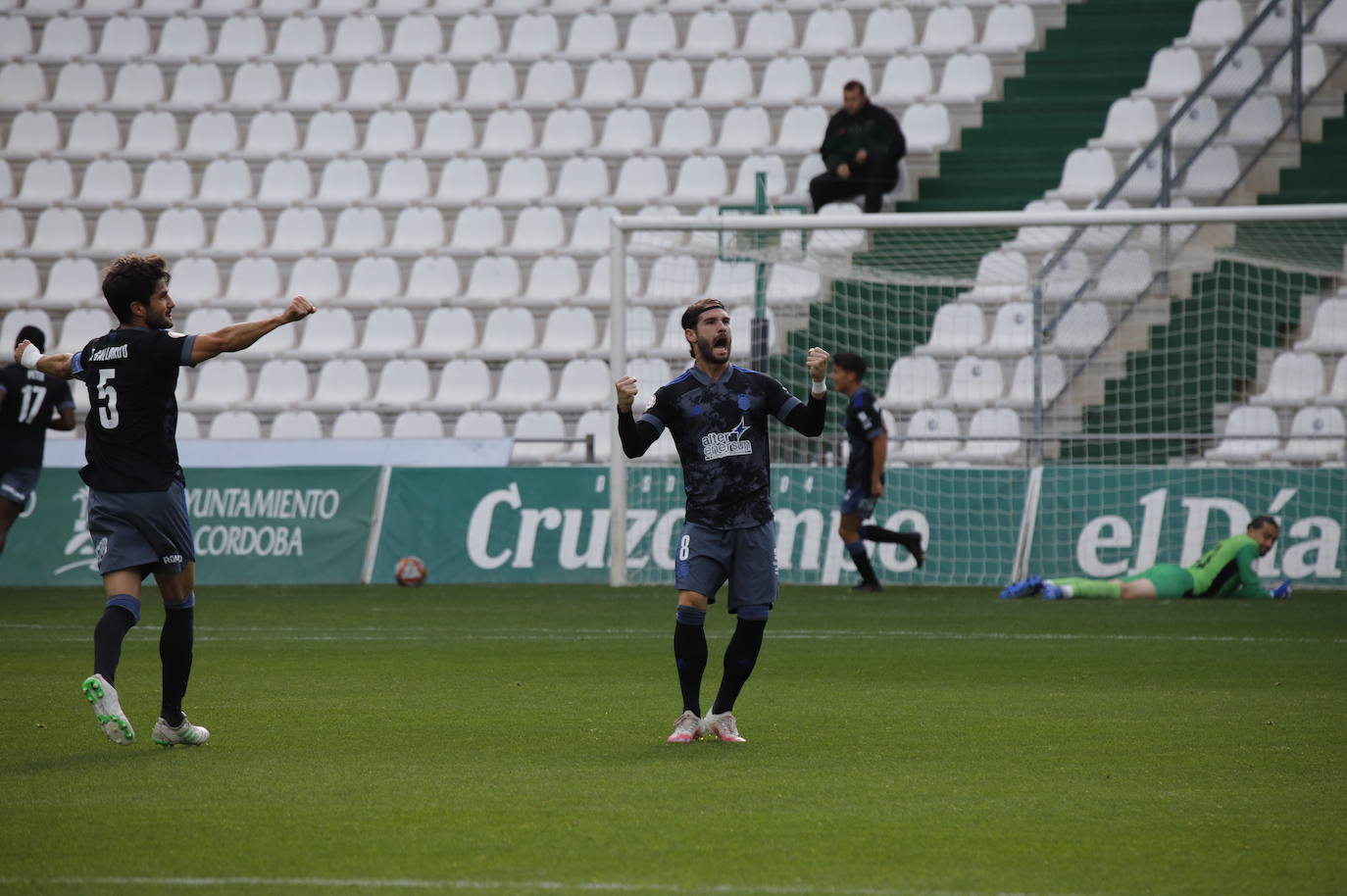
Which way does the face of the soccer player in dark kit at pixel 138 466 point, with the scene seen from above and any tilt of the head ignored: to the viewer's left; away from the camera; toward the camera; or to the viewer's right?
to the viewer's right

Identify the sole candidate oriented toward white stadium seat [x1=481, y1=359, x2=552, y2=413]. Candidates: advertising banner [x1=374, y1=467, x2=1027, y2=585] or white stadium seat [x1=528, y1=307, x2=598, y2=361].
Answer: white stadium seat [x1=528, y1=307, x2=598, y2=361]

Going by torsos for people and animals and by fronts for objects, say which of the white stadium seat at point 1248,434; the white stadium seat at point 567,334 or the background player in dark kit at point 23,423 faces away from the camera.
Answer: the background player in dark kit

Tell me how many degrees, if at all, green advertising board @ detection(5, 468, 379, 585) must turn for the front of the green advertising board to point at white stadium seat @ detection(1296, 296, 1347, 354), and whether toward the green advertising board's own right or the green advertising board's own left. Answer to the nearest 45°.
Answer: approximately 90° to the green advertising board's own left

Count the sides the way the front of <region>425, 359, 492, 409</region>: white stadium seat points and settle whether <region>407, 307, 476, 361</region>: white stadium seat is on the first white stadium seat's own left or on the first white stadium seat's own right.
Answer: on the first white stadium seat's own right

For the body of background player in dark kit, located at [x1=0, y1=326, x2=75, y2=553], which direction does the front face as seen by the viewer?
away from the camera

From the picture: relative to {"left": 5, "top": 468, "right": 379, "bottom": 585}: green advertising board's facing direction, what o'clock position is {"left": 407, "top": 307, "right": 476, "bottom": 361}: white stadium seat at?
The white stadium seat is roughly at 7 o'clock from the green advertising board.

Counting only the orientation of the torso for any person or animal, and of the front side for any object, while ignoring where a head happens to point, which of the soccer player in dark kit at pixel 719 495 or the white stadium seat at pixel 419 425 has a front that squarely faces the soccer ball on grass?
the white stadium seat

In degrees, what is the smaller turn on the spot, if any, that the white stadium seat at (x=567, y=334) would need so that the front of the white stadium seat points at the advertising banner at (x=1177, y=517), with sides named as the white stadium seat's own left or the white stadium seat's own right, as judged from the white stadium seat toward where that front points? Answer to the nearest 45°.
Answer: approximately 90° to the white stadium seat's own left

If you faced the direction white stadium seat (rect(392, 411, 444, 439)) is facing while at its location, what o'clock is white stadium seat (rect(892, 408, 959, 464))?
white stadium seat (rect(892, 408, 959, 464)) is roughly at 10 o'clock from white stadium seat (rect(392, 411, 444, 439)).

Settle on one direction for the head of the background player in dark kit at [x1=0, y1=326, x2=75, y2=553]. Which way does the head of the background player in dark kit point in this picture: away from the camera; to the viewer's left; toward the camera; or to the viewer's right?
away from the camera

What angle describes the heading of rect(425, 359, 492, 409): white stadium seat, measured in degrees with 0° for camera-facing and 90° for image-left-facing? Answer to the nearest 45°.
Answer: approximately 45°

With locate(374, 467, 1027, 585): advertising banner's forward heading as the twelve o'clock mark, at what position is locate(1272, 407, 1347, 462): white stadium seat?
The white stadium seat is roughly at 9 o'clock from the advertising banner.

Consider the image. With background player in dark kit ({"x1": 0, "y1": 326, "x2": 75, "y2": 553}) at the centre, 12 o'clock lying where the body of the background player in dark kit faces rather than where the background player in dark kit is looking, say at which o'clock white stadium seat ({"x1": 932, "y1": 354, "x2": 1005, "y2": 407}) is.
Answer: The white stadium seat is roughly at 3 o'clock from the background player in dark kit.
